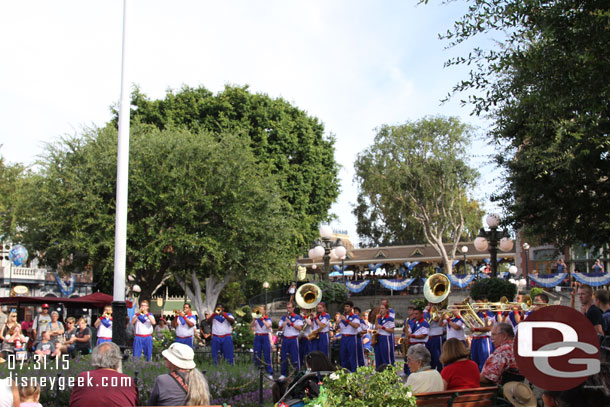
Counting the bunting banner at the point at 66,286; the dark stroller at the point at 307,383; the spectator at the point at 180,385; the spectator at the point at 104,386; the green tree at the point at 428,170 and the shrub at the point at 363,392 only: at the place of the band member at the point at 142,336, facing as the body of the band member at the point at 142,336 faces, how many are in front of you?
4

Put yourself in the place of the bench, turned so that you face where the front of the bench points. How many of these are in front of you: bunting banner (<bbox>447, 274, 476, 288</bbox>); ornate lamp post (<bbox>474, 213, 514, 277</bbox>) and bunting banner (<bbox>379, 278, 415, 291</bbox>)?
3

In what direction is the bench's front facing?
away from the camera

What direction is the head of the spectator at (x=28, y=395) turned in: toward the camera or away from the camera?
away from the camera

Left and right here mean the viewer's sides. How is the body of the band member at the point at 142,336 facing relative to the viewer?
facing the viewer

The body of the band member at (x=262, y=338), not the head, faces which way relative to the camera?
toward the camera

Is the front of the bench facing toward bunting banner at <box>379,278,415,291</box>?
yes

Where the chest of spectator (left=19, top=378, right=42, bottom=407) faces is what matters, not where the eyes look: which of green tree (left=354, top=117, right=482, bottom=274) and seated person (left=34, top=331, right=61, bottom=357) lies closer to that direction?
the seated person

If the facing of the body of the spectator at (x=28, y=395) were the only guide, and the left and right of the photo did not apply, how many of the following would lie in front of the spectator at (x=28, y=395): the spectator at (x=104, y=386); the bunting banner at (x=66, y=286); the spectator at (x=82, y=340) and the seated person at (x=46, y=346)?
3

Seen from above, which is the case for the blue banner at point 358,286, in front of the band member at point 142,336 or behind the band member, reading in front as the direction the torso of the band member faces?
behind

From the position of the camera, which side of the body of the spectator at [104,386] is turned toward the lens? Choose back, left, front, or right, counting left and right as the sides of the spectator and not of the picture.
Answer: back

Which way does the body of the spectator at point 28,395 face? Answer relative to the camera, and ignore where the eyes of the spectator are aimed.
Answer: away from the camera

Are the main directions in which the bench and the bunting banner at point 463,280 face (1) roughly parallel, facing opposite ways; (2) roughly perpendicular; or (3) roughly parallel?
roughly parallel, facing opposite ways
